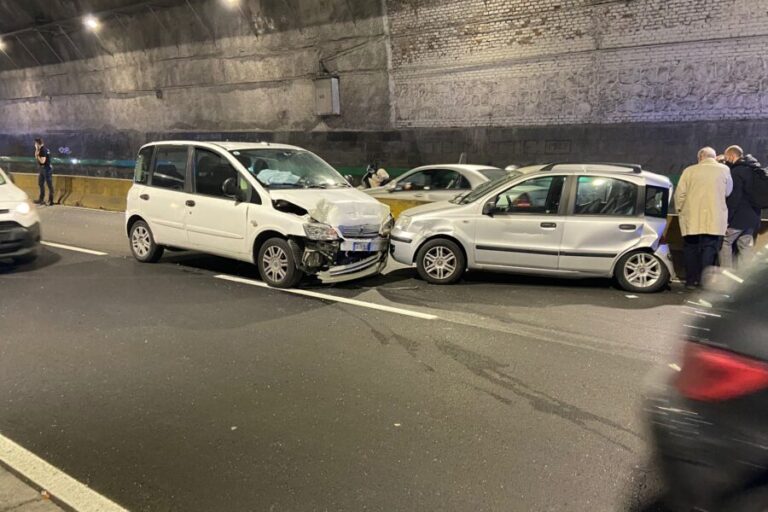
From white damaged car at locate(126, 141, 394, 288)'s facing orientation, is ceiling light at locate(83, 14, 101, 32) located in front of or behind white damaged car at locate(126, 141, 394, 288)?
behind

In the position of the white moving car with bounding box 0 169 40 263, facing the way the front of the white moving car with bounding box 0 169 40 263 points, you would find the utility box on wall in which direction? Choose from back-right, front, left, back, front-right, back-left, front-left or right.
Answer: left

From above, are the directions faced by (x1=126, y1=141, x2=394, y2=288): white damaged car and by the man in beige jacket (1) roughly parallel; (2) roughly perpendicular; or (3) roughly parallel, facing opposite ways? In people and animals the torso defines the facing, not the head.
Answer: roughly perpendicular

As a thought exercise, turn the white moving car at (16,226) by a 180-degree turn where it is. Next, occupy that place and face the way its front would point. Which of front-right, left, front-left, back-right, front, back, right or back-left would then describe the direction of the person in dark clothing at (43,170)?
front-right

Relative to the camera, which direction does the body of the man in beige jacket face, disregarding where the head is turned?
away from the camera

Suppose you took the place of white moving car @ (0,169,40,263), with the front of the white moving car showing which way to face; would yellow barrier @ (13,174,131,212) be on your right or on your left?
on your left
